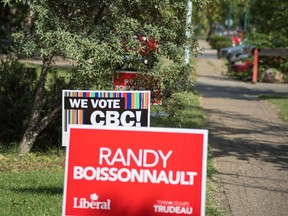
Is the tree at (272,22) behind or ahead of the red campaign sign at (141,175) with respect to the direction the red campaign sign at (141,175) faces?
behind

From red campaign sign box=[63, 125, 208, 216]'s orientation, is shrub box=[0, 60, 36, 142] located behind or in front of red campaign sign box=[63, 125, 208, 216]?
behind

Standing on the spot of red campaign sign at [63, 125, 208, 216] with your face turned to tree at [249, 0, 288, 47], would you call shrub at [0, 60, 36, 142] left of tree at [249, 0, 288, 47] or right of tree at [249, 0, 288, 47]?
left

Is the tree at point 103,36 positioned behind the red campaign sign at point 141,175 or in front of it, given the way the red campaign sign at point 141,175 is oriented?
behind

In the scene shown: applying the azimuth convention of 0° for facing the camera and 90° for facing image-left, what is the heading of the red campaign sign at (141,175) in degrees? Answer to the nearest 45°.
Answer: approximately 0°
